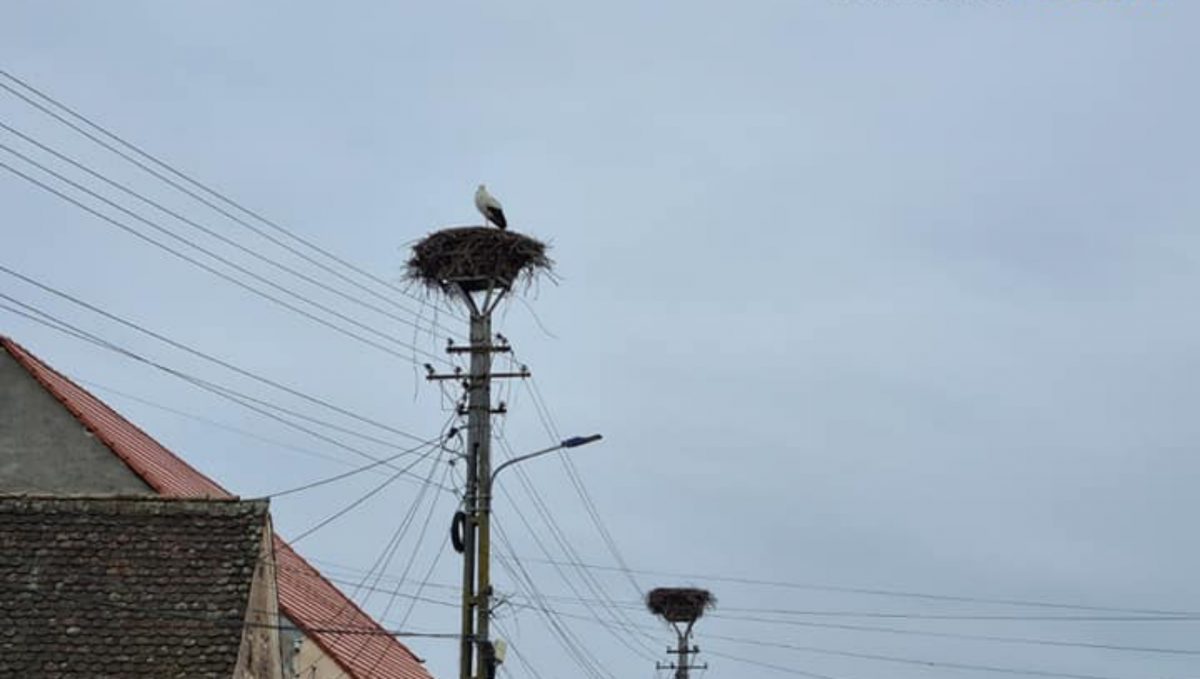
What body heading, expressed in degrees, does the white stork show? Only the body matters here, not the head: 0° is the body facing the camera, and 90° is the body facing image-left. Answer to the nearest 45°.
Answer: approximately 90°
